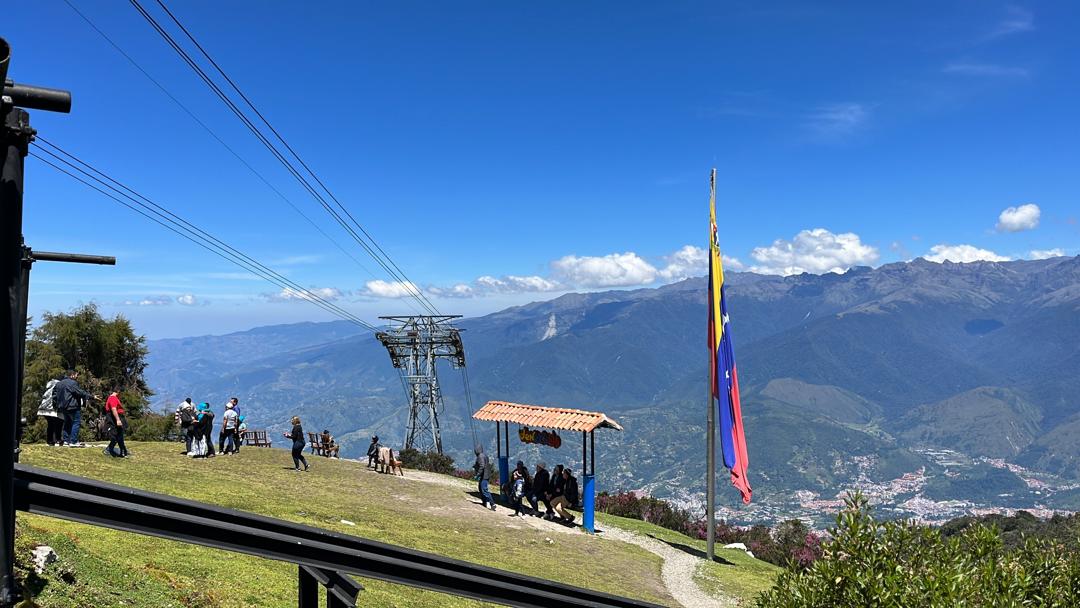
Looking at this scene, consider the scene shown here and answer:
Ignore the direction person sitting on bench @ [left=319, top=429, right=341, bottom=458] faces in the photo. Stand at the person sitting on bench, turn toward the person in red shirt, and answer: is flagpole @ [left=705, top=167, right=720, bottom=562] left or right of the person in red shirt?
left

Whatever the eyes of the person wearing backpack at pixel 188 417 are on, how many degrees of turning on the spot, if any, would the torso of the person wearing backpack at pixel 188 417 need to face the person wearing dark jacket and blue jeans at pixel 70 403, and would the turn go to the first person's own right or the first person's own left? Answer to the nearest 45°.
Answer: approximately 135° to the first person's own left

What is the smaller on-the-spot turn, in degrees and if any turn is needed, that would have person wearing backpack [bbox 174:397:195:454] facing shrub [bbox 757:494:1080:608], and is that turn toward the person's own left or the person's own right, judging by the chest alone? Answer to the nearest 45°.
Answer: approximately 180°

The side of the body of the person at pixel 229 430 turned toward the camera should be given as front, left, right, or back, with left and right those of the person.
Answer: back

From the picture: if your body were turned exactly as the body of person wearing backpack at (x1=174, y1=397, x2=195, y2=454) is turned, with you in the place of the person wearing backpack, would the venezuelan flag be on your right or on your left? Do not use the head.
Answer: on your right

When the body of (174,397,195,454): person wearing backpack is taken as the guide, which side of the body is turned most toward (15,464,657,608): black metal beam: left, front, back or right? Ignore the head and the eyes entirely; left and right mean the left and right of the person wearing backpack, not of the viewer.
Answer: back

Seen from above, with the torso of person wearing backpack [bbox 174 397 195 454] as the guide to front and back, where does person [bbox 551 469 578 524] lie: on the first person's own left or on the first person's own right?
on the first person's own right

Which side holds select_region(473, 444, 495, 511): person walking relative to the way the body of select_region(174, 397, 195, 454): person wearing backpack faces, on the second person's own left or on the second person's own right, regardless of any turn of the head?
on the second person's own right

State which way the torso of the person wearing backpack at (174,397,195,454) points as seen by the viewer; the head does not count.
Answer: away from the camera
